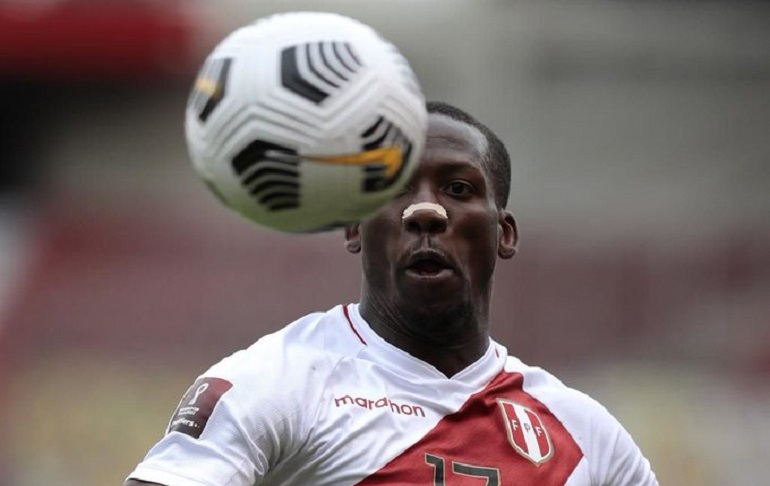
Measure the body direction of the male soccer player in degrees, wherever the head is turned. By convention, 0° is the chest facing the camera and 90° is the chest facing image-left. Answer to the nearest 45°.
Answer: approximately 0°
